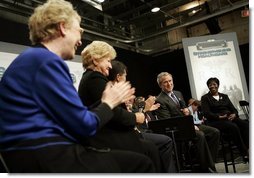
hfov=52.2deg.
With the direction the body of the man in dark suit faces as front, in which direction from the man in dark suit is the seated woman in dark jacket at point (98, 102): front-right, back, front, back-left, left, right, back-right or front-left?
front-right

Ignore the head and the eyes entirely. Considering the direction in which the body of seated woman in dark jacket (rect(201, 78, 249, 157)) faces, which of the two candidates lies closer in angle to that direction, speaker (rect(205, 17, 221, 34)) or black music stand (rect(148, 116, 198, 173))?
the black music stand

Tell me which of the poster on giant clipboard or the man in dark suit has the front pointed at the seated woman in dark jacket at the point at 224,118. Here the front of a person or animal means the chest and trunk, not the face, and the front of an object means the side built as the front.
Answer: the poster on giant clipboard

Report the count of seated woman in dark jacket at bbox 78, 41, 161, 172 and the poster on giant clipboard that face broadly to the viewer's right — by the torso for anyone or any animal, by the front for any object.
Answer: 1

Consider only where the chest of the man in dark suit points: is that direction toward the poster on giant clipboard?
no

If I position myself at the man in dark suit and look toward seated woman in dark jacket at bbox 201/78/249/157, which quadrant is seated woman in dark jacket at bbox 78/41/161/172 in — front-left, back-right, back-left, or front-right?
back-right

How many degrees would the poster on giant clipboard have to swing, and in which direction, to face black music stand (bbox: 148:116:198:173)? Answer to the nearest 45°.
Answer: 0° — it already faces it

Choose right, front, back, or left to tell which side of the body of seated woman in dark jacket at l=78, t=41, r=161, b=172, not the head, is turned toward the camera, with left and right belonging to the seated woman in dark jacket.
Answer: right

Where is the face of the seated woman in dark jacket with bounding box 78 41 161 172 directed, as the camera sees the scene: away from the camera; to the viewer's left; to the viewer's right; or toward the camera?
to the viewer's right

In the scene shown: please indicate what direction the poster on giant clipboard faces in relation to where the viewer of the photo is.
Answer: facing the viewer

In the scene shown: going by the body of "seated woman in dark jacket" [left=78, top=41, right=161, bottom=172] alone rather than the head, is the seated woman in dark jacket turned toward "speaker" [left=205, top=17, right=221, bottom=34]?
no

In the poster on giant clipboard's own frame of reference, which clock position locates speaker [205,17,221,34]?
The speaker is roughly at 6 o'clock from the poster on giant clipboard.

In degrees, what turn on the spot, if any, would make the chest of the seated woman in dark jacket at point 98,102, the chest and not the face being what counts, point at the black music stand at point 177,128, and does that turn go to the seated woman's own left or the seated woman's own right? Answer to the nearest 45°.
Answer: approximately 45° to the seated woman's own left

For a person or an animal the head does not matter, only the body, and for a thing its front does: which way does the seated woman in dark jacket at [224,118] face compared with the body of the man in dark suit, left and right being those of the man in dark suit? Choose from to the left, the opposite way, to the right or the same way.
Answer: the same way
